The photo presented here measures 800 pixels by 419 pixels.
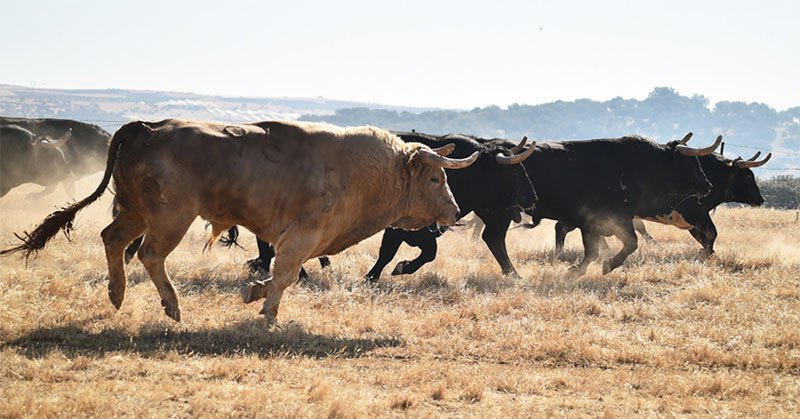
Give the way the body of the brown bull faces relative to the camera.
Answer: to the viewer's right

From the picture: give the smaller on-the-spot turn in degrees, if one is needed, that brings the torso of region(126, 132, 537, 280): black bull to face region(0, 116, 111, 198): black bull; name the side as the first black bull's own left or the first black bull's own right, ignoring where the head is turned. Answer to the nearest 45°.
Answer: approximately 135° to the first black bull's own left

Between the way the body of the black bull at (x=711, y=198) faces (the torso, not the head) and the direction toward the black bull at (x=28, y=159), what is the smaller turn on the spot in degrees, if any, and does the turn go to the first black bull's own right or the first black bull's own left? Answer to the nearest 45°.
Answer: approximately 180°

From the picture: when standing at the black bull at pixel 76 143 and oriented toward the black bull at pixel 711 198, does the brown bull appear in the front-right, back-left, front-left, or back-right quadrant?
front-right

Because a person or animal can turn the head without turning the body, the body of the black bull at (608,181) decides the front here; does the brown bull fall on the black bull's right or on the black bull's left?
on the black bull's right

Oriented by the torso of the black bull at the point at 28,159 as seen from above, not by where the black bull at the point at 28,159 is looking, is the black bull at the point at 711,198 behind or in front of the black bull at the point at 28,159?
in front

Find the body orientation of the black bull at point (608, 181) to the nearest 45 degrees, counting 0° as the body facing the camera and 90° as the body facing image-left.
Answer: approximately 270°

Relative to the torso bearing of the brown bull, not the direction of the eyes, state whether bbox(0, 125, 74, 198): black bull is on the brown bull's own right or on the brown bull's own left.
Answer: on the brown bull's own left

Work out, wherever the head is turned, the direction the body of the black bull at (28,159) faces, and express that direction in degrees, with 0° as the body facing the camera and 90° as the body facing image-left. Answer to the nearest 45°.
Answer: approximately 270°

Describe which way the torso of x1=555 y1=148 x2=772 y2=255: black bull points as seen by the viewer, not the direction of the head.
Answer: to the viewer's right

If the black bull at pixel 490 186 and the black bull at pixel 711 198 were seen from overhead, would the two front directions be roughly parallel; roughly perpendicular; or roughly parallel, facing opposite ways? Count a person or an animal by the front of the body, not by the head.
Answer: roughly parallel

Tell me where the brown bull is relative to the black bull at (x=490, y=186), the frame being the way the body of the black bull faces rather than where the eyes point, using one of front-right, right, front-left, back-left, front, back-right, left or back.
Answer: back-right

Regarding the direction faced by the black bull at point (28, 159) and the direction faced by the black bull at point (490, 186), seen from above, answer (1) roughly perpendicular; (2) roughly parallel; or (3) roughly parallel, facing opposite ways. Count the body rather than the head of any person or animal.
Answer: roughly parallel

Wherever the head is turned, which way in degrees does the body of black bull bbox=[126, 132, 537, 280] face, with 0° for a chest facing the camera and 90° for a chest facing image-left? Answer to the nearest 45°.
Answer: approximately 270°

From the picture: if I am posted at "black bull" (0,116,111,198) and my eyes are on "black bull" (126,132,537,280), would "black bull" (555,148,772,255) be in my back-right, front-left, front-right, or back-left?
front-left
